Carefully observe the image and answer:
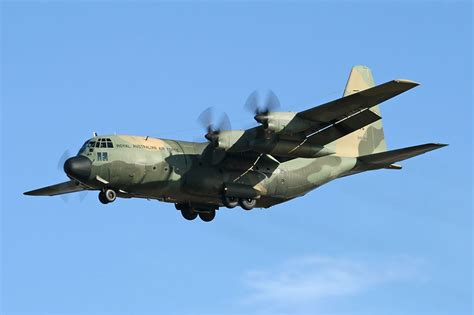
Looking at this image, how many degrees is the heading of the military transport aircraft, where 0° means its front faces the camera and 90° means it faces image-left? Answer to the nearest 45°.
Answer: approximately 45°
